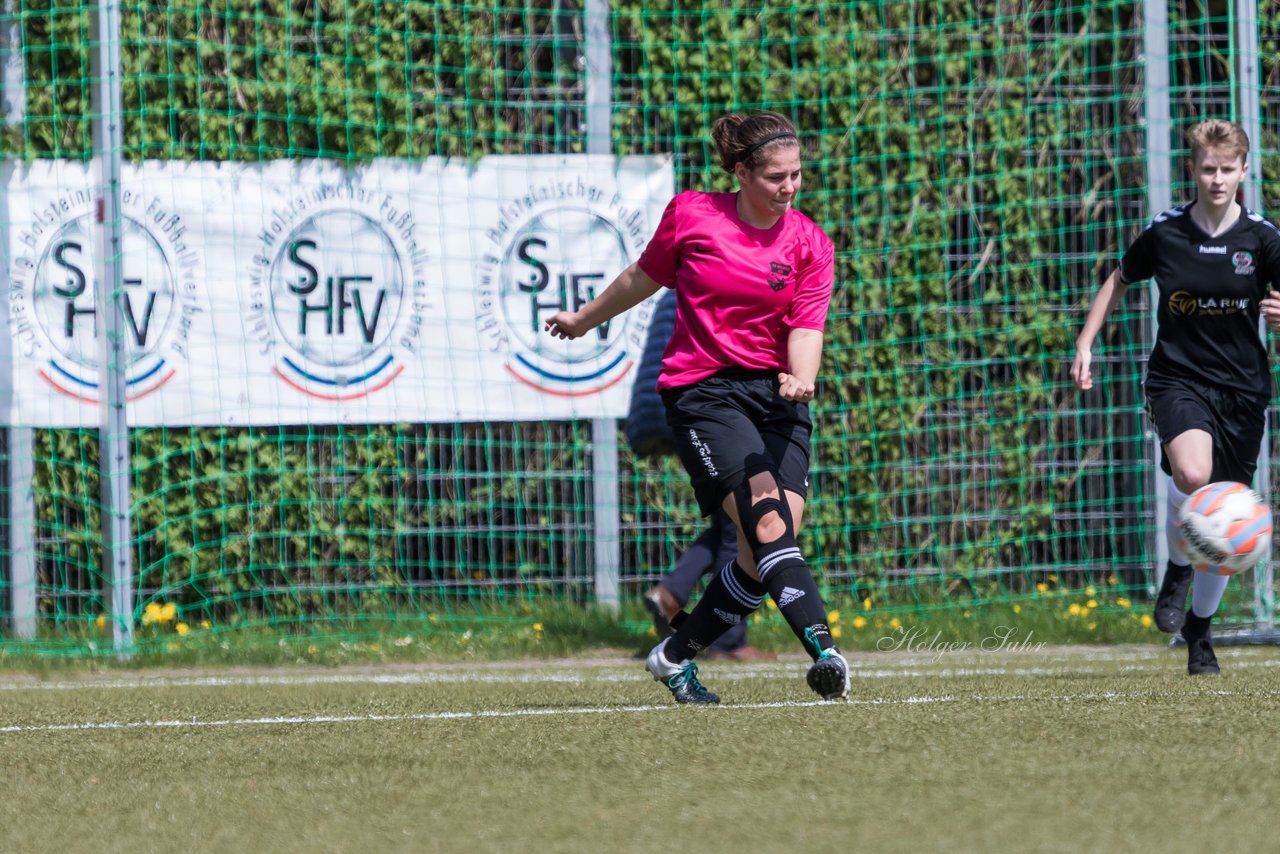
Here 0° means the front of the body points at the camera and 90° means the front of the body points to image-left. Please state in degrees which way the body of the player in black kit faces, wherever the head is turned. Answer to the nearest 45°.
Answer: approximately 0°

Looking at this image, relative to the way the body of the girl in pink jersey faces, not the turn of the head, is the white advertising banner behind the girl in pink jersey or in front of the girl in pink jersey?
behind

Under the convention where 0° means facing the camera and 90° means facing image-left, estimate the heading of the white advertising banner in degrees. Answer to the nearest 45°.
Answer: approximately 0°

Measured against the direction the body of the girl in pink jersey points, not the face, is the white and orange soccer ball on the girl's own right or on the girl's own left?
on the girl's own left

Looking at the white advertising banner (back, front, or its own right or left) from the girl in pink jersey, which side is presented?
front

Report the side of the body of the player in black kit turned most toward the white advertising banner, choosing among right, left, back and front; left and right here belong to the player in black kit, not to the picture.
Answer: right

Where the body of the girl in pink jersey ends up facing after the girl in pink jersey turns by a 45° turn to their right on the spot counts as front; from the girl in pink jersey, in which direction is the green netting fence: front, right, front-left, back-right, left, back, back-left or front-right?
back
